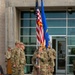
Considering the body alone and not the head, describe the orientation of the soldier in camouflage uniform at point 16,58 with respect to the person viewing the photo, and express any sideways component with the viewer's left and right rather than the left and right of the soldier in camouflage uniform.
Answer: facing to the right of the viewer

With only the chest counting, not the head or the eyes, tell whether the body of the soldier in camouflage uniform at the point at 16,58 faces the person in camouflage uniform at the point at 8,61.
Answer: no

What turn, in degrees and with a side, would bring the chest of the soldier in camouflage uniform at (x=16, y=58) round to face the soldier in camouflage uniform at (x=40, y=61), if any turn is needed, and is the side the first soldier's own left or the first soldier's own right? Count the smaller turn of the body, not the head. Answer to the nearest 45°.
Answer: approximately 45° to the first soldier's own right

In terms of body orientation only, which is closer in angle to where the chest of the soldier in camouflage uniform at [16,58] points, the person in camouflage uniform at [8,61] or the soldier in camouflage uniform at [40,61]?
the soldier in camouflage uniform
